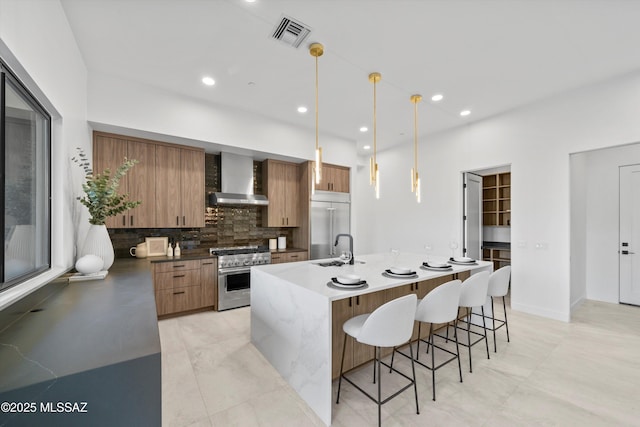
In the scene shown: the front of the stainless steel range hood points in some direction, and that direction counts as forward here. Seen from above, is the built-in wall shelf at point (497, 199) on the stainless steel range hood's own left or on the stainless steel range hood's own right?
on the stainless steel range hood's own left

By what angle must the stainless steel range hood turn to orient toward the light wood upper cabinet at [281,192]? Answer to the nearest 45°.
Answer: approximately 90° to its left

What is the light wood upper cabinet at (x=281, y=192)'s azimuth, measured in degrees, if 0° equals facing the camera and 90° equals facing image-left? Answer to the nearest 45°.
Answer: approximately 315°

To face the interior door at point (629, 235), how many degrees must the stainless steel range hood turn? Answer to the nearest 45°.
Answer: approximately 90° to its left

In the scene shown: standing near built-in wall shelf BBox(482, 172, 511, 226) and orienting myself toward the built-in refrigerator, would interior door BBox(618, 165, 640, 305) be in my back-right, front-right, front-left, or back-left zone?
back-left

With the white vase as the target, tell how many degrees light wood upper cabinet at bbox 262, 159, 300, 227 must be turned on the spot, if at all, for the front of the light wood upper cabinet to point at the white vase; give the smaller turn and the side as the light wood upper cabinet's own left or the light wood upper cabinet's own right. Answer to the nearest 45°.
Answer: approximately 90° to the light wood upper cabinet's own right

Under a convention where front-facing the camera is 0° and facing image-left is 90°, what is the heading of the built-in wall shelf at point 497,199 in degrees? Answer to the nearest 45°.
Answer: approximately 45°

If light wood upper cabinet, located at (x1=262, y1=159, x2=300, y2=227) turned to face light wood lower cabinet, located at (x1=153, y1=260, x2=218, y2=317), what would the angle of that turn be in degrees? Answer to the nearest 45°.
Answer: approximately 90° to its right
